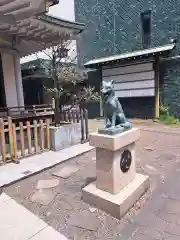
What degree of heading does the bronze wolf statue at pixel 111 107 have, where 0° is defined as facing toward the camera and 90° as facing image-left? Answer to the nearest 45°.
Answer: approximately 45°

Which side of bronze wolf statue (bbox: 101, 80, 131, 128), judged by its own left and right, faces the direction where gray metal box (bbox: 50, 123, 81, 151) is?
right

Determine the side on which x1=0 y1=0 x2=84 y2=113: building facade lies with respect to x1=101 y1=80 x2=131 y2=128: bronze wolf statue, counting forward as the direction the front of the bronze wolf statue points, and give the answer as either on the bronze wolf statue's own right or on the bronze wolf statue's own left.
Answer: on the bronze wolf statue's own right

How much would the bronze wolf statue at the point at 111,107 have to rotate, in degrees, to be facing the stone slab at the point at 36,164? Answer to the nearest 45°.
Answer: approximately 90° to its right

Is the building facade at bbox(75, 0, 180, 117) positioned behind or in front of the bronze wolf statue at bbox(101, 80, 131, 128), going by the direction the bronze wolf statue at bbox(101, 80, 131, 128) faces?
behind
